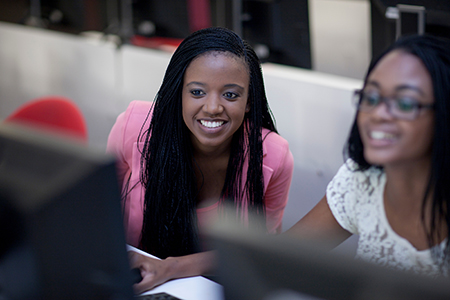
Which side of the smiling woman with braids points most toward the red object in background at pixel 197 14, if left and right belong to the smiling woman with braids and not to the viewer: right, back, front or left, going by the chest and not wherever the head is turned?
back

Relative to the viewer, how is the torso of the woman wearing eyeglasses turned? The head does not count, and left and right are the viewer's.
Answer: facing the viewer and to the left of the viewer

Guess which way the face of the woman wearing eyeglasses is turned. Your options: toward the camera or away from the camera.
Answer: toward the camera

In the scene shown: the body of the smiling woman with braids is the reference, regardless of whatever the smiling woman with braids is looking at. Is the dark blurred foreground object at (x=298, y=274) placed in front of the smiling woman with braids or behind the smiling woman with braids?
in front

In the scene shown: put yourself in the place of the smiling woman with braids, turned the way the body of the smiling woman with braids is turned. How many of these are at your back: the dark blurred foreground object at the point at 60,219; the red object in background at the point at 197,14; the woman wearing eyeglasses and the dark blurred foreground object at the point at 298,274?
1

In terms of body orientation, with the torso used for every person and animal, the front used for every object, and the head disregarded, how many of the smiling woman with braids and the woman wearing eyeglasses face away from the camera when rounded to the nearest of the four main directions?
0

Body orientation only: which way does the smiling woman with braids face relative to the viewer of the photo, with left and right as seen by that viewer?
facing the viewer

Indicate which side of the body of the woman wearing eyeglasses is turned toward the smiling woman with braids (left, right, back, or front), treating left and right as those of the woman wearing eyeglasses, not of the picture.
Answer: right

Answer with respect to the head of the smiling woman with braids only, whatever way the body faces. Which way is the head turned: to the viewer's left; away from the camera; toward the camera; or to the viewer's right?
toward the camera
